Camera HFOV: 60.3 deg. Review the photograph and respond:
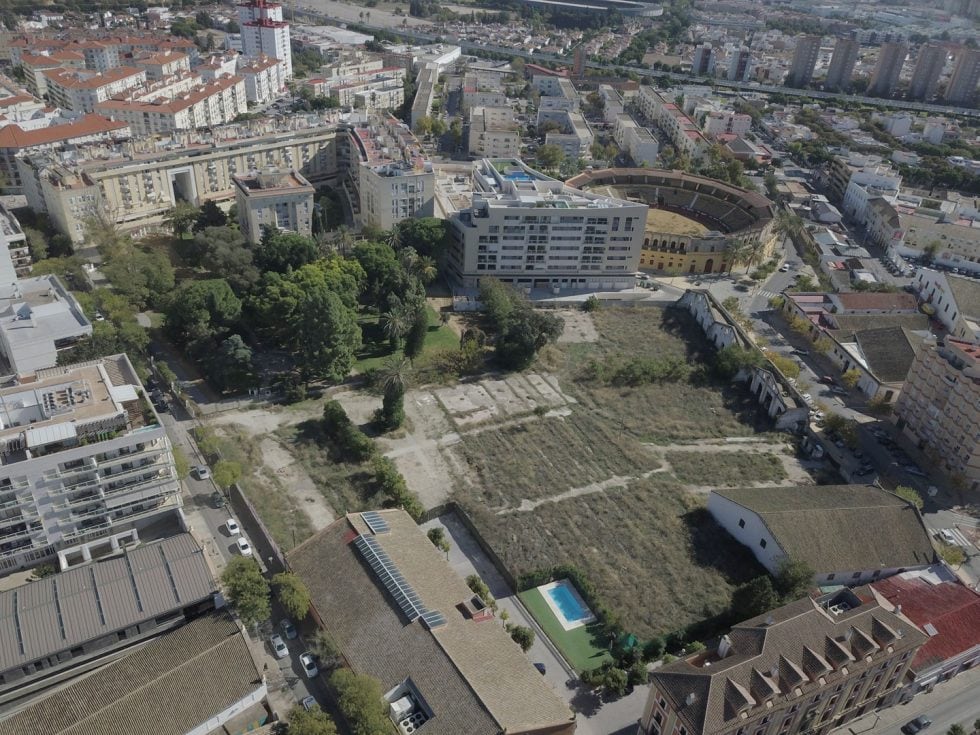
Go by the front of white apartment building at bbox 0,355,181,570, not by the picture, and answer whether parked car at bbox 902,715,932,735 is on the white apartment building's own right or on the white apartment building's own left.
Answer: on the white apartment building's own left

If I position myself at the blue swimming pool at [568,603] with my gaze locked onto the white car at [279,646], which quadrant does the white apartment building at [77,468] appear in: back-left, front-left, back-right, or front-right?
front-right

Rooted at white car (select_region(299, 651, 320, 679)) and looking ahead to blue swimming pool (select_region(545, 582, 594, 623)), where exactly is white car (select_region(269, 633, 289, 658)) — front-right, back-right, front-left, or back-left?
back-left

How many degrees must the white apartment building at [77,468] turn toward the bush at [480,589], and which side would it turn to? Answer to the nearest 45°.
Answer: approximately 45° to its left

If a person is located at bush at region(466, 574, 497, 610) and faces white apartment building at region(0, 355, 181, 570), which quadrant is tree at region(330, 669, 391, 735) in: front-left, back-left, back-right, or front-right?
front-left

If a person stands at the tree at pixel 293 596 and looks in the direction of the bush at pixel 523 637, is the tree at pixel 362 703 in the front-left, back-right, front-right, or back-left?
front-right

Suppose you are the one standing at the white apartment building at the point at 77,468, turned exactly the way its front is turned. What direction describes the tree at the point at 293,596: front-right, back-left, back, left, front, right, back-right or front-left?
front-left

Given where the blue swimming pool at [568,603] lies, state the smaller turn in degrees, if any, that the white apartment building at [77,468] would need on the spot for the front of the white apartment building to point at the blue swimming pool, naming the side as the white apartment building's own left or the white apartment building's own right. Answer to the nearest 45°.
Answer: approximately 45° to the white apartment building's own left

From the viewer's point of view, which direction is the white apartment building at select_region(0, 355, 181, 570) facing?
toward the camera

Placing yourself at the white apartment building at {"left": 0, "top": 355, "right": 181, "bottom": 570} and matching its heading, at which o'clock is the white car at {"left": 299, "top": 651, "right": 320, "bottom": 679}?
The white car is roughly at 11 o'clock from the white apartment building.

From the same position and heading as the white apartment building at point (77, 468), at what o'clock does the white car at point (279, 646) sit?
The white car is roughly at 11 o'clock from the white apartment building.
